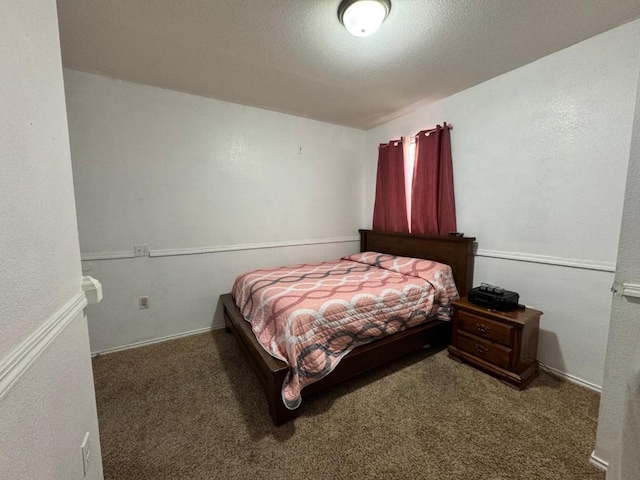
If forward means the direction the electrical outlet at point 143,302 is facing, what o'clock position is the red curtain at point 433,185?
The red curtain is roughly at 10 o'clock from the electrical outlet.

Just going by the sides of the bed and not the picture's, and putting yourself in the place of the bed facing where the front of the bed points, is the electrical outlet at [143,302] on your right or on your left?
on your right

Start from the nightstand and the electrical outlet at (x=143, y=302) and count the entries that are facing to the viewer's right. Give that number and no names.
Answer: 0

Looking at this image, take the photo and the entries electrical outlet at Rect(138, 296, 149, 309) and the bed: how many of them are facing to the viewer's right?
0

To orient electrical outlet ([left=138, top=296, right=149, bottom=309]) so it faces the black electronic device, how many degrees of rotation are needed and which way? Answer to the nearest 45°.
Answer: approximately 45° to its left

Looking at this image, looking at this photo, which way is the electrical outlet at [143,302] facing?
toward the camera

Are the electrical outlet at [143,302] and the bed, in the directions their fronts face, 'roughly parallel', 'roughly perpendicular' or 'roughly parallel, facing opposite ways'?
roughly perpendicular

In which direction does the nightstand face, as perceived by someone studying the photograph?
facing the viewer and to the left of the viewer

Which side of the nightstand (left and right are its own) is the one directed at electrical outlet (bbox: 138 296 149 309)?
front

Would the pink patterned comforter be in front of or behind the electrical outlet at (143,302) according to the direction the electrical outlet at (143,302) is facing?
in front

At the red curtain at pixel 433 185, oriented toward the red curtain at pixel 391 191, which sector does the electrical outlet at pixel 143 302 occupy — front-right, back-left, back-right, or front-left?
front-left

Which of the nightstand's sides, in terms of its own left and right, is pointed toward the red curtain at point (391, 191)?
right

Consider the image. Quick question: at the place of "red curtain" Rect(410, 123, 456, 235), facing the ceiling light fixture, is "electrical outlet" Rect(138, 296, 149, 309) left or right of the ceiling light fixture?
right
